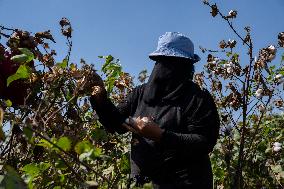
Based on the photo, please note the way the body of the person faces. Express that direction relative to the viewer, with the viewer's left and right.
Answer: facing the viewer and to the left of the viewer

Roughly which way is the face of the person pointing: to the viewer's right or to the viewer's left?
to the viewer's left
